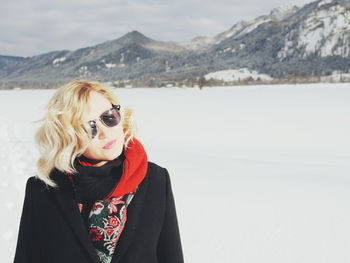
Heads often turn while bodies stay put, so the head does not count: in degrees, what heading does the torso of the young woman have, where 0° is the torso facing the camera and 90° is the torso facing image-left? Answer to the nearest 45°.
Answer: approximately 0°
